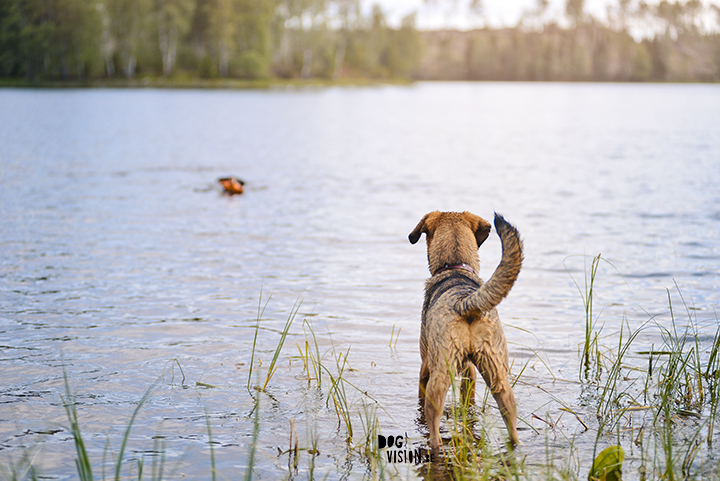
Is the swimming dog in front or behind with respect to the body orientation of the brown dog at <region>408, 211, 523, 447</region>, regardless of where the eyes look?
in front

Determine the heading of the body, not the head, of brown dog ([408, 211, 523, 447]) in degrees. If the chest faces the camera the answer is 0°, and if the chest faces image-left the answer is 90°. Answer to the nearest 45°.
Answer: approximately 180°
